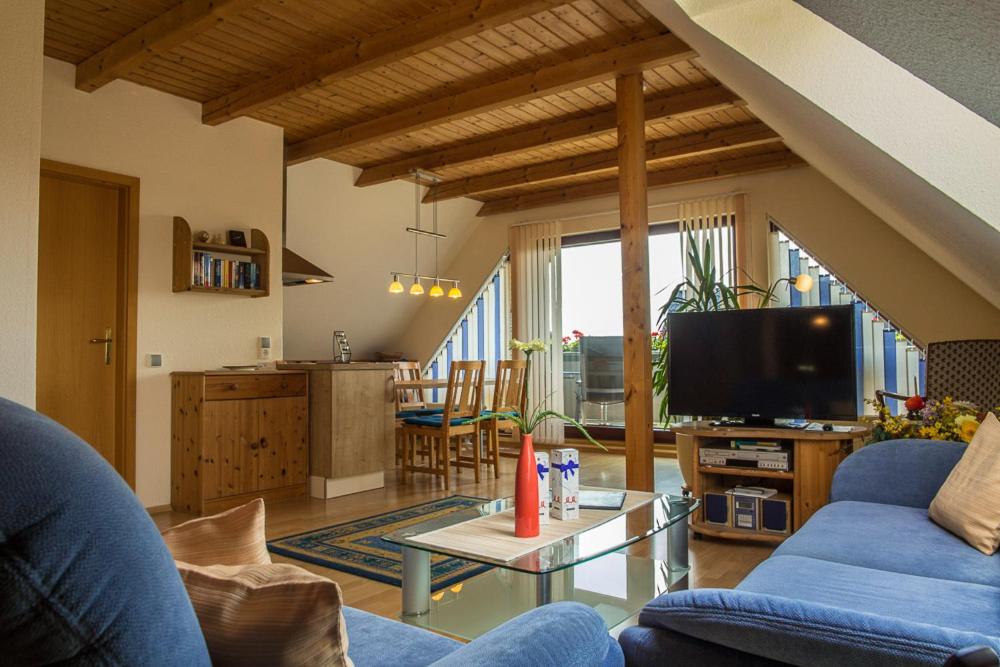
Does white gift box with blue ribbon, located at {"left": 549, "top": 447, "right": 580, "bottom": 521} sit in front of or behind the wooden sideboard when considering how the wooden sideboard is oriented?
in front

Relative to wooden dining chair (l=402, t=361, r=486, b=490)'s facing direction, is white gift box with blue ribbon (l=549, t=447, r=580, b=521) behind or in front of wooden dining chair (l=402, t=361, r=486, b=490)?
behind

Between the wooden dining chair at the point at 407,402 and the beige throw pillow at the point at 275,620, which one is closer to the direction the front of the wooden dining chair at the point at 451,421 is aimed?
the wooden dining chair

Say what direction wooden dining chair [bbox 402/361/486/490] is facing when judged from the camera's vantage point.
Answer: facing away from the viewer and to the left of the viewer

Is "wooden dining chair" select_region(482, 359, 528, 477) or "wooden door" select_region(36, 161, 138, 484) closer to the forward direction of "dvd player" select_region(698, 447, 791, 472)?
the wooden door

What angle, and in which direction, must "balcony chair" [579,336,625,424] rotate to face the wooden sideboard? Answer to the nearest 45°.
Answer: approximately 135° to its left

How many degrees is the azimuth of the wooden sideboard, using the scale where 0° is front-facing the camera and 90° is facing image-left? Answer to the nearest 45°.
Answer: approximately 315°

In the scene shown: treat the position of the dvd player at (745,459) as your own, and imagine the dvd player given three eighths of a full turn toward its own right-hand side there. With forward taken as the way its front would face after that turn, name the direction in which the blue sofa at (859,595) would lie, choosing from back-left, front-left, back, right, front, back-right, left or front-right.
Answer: back-left

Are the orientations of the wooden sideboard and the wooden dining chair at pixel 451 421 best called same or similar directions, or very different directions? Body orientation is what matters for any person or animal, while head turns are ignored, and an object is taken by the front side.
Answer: very different directions

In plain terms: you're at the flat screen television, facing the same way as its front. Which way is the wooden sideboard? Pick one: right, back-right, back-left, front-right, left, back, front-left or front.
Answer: right

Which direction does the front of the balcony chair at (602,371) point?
away from the camera

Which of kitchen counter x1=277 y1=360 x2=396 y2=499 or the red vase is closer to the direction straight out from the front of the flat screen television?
the red vase
